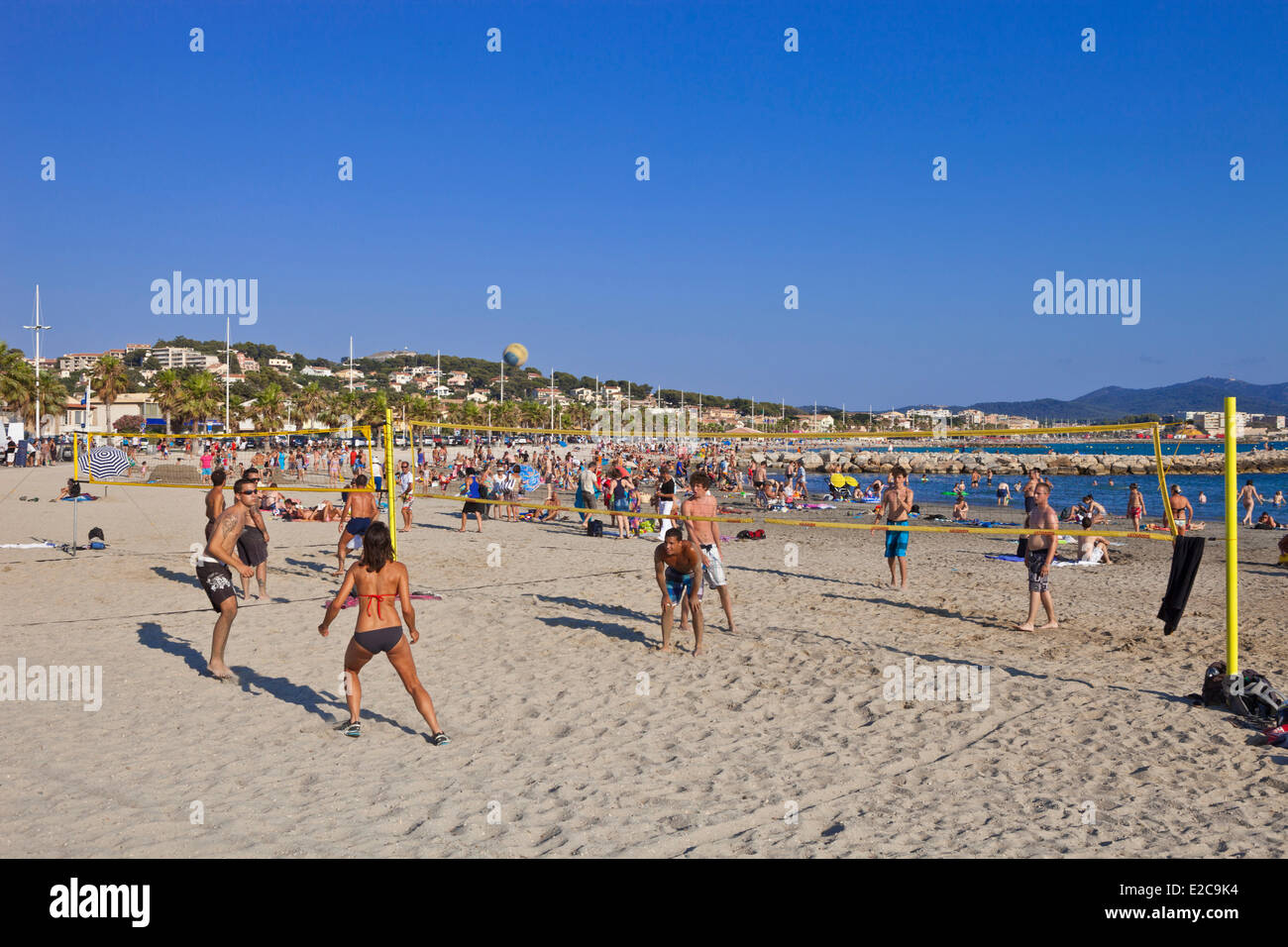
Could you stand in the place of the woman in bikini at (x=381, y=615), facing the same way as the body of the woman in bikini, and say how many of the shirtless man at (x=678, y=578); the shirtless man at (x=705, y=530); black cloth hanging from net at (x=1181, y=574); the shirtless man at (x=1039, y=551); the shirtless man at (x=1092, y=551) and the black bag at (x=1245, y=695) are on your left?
0

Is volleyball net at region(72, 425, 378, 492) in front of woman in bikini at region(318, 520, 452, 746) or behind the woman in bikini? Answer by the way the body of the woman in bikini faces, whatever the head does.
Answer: in front

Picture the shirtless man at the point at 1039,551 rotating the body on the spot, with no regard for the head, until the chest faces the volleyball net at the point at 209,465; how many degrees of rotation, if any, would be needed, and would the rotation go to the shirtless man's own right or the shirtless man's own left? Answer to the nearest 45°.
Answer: approximately 90° to the shirtless man's own right

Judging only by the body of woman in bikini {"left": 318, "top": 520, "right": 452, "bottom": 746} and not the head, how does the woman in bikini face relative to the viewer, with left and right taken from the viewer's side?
facing away from the viewer

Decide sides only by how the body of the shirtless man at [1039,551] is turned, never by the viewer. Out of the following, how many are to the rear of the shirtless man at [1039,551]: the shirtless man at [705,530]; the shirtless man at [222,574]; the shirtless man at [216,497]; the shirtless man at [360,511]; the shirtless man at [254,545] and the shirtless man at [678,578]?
0

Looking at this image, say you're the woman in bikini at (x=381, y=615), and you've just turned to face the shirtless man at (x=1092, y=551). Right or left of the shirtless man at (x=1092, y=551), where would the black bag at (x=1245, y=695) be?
right

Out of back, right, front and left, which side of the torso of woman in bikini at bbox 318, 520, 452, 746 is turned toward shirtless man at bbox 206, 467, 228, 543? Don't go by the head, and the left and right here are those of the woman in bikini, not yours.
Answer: front

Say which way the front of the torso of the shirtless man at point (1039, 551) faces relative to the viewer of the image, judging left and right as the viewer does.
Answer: facing the viewer and to the left of the viewer

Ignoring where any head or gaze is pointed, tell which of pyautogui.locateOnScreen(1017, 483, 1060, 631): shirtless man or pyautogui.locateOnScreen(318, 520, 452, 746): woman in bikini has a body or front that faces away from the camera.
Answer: the woman in bikini

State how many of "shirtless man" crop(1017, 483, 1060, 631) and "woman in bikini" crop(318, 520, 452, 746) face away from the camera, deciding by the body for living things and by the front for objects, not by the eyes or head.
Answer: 1

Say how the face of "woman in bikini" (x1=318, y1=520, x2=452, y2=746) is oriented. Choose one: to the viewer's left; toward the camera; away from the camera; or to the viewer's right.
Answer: away from the camera
